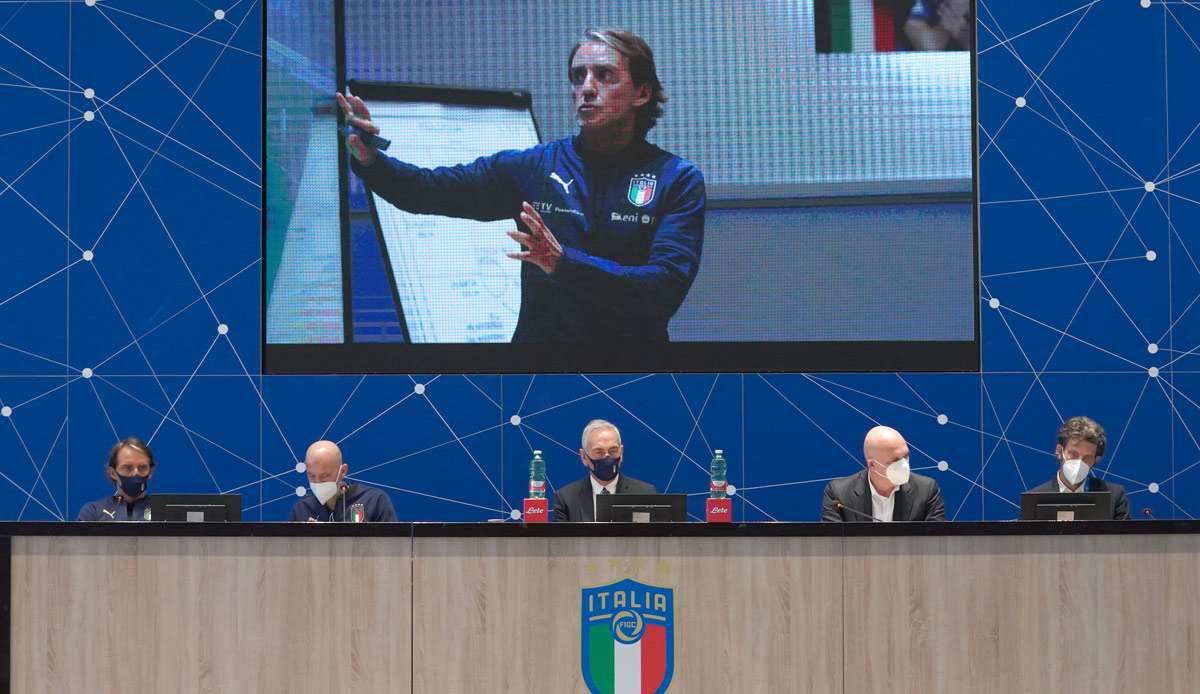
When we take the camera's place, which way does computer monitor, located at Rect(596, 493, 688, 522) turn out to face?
facing away from the viewer

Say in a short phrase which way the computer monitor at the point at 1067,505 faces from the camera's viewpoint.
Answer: facing away from the viewer

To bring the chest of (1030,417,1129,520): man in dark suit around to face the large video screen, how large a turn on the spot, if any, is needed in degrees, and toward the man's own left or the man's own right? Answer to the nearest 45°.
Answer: approximately 90° to the man's own right

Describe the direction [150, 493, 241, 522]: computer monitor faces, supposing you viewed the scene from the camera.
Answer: facing away from the viewer

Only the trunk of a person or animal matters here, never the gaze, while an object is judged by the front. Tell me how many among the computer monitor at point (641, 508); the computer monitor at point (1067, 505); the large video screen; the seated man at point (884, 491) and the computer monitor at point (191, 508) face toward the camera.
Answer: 2

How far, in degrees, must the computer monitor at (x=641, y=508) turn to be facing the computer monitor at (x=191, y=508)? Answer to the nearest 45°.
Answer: approximately 90° to its left

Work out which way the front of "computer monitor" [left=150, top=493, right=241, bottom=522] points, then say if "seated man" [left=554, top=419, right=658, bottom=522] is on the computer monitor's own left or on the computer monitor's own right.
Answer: on the computer monitor's own right

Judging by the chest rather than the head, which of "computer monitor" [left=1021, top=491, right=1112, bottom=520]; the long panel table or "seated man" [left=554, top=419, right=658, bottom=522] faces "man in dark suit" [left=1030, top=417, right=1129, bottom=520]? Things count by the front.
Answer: the computer monitor

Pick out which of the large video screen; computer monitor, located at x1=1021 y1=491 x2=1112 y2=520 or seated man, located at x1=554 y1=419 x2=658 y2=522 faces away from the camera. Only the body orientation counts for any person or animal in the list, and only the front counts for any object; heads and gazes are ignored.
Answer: the computer monitor

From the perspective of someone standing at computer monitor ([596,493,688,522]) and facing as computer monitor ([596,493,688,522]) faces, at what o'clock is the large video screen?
The large video screen is roughly at 12 o'clock from the computer monitor.
